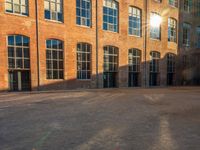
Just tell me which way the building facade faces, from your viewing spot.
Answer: facing the viewer and to the right of the viewer
